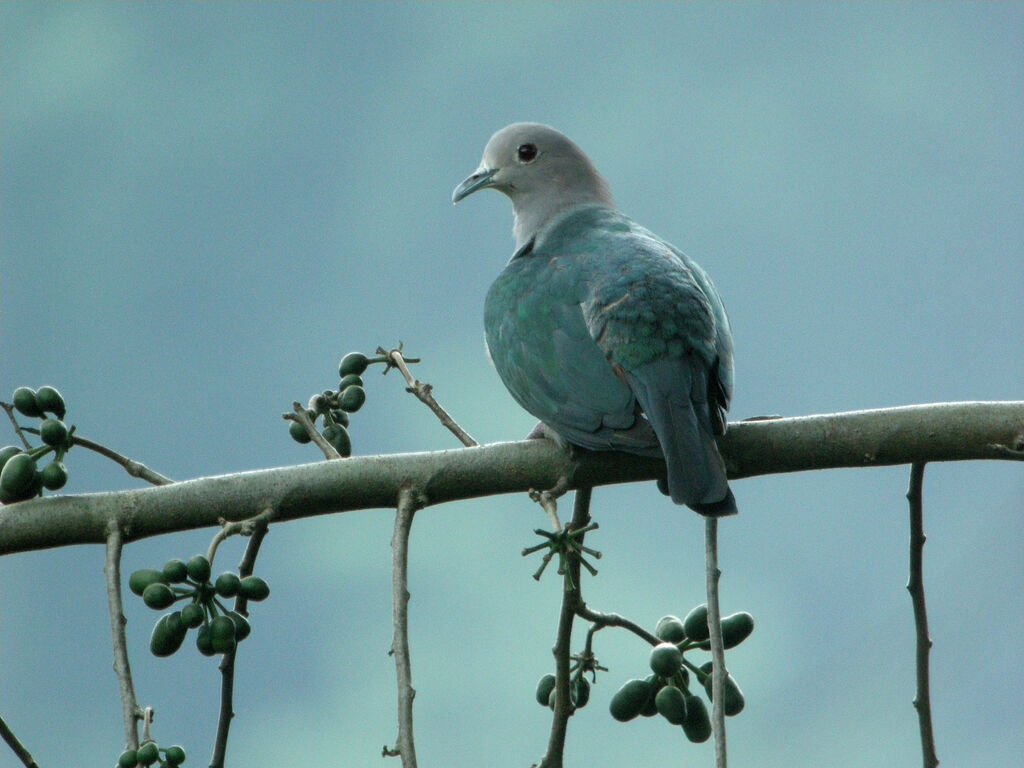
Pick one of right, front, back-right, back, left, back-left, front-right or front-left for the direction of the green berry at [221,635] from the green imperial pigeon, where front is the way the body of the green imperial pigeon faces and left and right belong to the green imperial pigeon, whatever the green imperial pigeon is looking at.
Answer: left

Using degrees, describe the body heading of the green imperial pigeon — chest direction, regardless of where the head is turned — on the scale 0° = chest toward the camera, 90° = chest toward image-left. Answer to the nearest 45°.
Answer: approximately 135°

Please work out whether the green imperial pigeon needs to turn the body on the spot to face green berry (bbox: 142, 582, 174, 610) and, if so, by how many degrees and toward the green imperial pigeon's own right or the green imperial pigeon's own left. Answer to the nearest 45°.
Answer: approximately 90° to the green imperial pigeon's own left

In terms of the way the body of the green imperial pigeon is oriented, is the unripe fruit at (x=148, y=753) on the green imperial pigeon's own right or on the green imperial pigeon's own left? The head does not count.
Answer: on the green imperial pigeon's own left

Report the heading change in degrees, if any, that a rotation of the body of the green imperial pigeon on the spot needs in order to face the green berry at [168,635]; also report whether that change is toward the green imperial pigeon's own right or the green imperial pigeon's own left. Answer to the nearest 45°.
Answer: approximately 90° to the green imperial pigeon's own left

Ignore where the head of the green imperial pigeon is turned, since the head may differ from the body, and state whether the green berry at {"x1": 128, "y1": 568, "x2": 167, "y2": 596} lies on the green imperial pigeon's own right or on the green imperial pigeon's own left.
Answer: on the green imperial pigeon's own left

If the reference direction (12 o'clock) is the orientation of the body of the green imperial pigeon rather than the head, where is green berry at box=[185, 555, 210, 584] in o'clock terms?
The green berry is roughly at 9 o'clock from the green imperial pigeon.

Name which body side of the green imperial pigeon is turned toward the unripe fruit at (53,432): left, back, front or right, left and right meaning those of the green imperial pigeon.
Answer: left
